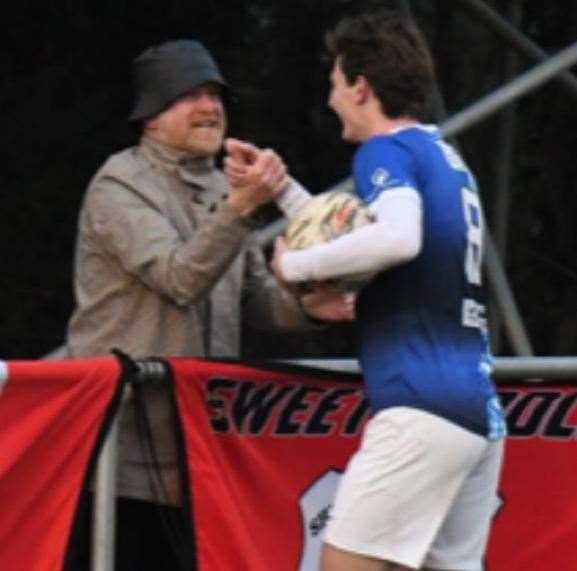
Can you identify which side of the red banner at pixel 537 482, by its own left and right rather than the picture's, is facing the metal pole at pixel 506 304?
back

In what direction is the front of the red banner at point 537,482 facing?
toward the camera

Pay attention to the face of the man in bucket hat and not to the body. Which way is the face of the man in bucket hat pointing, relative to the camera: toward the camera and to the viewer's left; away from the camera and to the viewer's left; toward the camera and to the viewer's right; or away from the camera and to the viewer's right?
toward the camera and to the viewer's right

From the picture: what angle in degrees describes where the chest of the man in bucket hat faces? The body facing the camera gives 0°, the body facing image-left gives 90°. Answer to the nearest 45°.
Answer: approximately 315°

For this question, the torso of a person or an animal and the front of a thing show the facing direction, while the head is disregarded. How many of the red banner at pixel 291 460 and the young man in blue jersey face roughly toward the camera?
1

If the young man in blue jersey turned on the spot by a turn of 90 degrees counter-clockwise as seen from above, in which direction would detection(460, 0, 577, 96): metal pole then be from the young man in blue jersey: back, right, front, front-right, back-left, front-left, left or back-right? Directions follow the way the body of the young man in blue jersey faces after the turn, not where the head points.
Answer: back-right

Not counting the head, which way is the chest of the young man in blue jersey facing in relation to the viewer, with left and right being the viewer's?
facing away from the viewer and to the left of the viewer

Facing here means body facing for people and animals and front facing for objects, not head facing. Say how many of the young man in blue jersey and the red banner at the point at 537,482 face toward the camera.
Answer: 1

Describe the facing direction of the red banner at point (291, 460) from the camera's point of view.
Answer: facing the viewer

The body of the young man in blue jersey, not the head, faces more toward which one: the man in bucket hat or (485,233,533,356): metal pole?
the man in bucket hat
